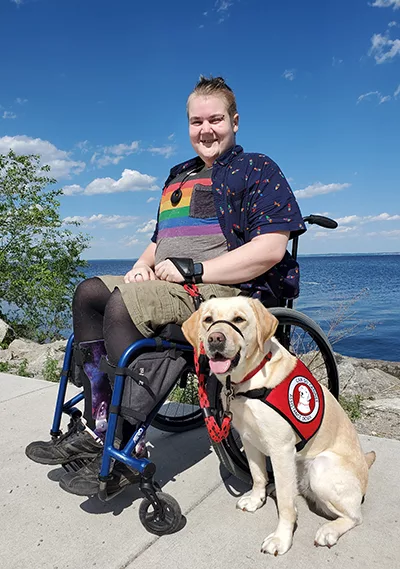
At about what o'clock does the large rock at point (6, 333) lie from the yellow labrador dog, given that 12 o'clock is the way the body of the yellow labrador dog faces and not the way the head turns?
The large rock is roughly at 3 o'clock from the yellow labrador dog.

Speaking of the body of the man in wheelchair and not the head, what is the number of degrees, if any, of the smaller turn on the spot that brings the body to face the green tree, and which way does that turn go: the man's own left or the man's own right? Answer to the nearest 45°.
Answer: approximately 90° to the man's own right

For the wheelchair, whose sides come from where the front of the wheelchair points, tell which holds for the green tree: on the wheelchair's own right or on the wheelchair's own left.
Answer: on the wheelchair's own right

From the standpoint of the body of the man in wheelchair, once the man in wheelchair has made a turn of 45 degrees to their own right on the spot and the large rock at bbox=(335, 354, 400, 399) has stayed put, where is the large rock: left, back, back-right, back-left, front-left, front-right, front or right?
back-right

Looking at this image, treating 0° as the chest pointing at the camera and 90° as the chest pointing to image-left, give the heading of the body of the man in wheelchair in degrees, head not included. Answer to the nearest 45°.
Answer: approximately 45°

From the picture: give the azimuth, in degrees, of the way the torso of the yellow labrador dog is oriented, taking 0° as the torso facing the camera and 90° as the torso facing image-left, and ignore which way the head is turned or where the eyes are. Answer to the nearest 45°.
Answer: approximately 45°
